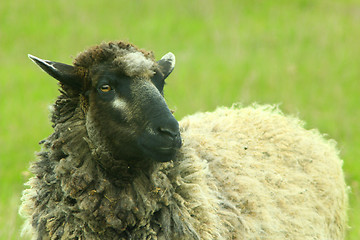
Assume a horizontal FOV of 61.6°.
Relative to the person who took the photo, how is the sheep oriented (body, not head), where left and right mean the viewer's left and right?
facing the viewer and to the left of the viewer
